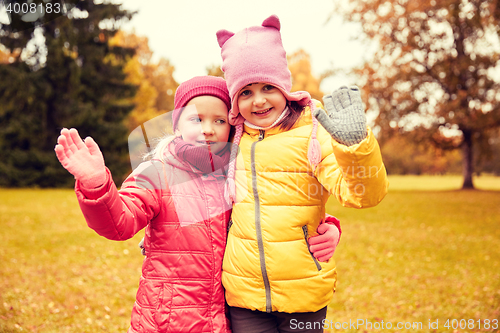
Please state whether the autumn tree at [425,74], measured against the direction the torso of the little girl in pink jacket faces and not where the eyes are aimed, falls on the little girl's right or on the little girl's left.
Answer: on the little girl's left

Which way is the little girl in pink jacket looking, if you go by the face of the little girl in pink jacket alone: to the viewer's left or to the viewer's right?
to the viewer's right

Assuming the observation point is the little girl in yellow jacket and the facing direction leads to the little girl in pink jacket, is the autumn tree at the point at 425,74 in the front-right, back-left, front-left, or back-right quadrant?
back-right

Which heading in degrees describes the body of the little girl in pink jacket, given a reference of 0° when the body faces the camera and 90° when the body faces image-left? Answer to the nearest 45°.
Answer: approximately 315°

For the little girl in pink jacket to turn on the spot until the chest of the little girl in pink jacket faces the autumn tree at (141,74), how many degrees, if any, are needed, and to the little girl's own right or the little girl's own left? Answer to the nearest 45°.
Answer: approximately 135° to the little girl's own left
